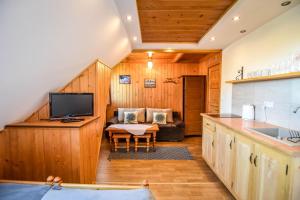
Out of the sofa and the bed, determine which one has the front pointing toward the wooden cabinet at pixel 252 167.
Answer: the sofa

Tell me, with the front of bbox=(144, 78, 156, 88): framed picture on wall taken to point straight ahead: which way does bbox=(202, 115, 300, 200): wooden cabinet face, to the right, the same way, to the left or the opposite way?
to the right

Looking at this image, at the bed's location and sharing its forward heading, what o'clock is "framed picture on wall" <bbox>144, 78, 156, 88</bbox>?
The framed picture on wall is roughly at 1 o'clock from the bed.

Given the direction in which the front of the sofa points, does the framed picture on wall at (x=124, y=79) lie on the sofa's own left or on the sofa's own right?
on the sofa's own right

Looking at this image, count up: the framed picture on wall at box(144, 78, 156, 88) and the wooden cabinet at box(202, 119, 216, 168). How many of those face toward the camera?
1

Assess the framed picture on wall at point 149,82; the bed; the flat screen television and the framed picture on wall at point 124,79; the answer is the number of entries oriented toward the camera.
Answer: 3

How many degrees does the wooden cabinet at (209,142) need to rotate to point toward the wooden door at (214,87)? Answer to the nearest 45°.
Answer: approximately 90° to its right

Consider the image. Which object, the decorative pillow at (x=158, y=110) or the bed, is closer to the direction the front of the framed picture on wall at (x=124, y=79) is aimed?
the bed

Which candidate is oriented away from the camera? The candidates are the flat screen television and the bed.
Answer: the bed

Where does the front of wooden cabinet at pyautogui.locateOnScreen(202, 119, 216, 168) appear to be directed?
to the viewer's left

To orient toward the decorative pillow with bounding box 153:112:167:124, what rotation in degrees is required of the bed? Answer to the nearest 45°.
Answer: approximately 45° to its right
